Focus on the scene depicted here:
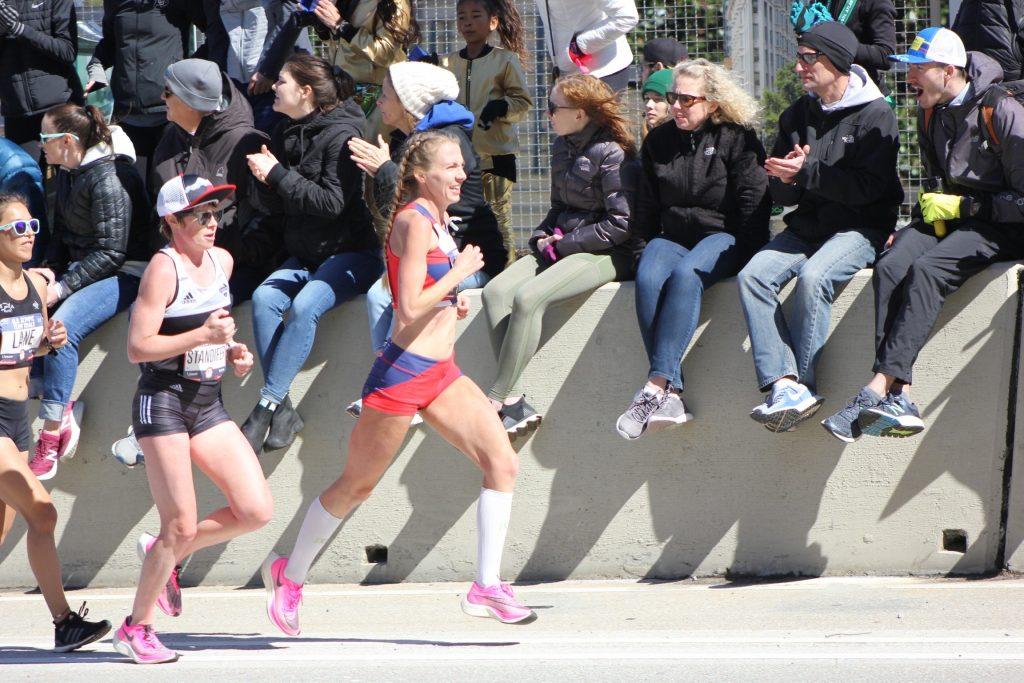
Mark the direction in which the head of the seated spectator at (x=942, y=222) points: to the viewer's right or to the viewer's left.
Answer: to the viewer's left

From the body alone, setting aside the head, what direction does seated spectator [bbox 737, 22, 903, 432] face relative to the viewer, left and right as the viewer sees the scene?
facing the viewer and to the left of the viewer

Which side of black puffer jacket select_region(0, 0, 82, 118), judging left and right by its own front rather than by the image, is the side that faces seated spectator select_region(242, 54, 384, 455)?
left

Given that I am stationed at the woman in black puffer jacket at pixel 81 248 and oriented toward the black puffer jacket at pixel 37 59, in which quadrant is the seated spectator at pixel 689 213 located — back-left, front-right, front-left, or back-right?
back-right

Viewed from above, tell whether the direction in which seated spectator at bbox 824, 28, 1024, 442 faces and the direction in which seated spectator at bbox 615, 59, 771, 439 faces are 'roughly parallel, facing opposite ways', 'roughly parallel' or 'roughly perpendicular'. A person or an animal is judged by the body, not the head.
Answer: roughly parallel

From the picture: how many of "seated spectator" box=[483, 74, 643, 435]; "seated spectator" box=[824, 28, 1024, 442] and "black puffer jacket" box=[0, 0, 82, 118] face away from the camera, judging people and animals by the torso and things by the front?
0

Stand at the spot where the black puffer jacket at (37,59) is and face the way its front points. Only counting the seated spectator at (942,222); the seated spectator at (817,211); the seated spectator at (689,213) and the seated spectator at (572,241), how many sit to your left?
4

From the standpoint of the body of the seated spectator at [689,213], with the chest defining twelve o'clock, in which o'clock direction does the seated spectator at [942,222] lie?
the seated spectator at [942,222] is roughly at 8 o'clock from the seated spectator at [689,213].

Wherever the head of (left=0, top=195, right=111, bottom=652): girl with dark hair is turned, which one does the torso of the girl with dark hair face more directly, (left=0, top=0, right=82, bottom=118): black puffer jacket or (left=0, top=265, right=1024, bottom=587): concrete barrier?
the concrete barrier

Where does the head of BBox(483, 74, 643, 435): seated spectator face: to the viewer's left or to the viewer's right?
to the viewer's left

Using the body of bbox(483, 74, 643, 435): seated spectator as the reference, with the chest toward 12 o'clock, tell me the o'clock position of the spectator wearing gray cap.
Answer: The spectator wearing gray cap is roughly at 2 o'clock from the seated spectator.
